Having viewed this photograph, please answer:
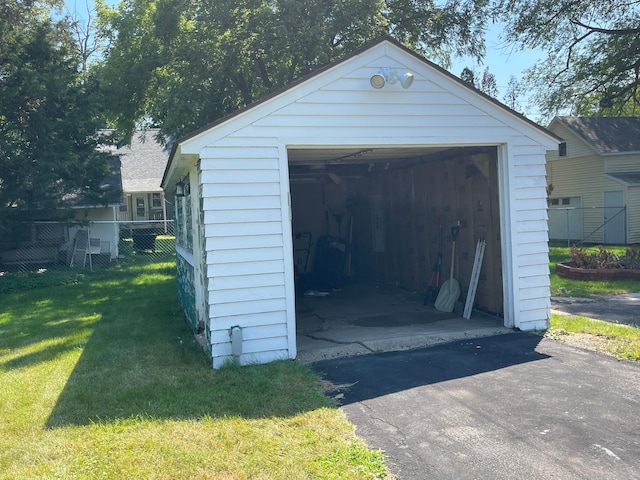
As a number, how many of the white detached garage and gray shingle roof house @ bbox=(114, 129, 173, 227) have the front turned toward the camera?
2

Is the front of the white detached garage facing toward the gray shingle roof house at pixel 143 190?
no

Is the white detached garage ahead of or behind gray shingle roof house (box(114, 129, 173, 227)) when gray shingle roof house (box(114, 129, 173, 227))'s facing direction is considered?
ahead

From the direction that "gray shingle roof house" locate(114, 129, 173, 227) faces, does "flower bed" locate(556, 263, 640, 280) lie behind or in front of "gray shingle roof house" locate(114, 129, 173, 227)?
in front

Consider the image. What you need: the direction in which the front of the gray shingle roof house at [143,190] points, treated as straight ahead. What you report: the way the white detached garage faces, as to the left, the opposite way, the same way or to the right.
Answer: the same way

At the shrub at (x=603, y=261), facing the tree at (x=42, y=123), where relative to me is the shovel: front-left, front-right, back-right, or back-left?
front-left

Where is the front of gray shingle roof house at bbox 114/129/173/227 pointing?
toward the camera

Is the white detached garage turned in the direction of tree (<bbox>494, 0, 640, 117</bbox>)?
no

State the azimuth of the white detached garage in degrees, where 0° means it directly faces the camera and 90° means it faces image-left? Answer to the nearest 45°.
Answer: approximately 0°

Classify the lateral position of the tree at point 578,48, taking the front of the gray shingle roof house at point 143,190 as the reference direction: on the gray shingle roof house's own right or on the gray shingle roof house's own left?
on the gray shingle roof house's own left

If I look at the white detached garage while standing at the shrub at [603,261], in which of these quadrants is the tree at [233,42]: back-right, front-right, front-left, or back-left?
front-right

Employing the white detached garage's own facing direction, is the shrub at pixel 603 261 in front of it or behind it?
behind

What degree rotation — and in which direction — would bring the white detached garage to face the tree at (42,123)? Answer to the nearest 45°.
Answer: approximately 135° to its right
